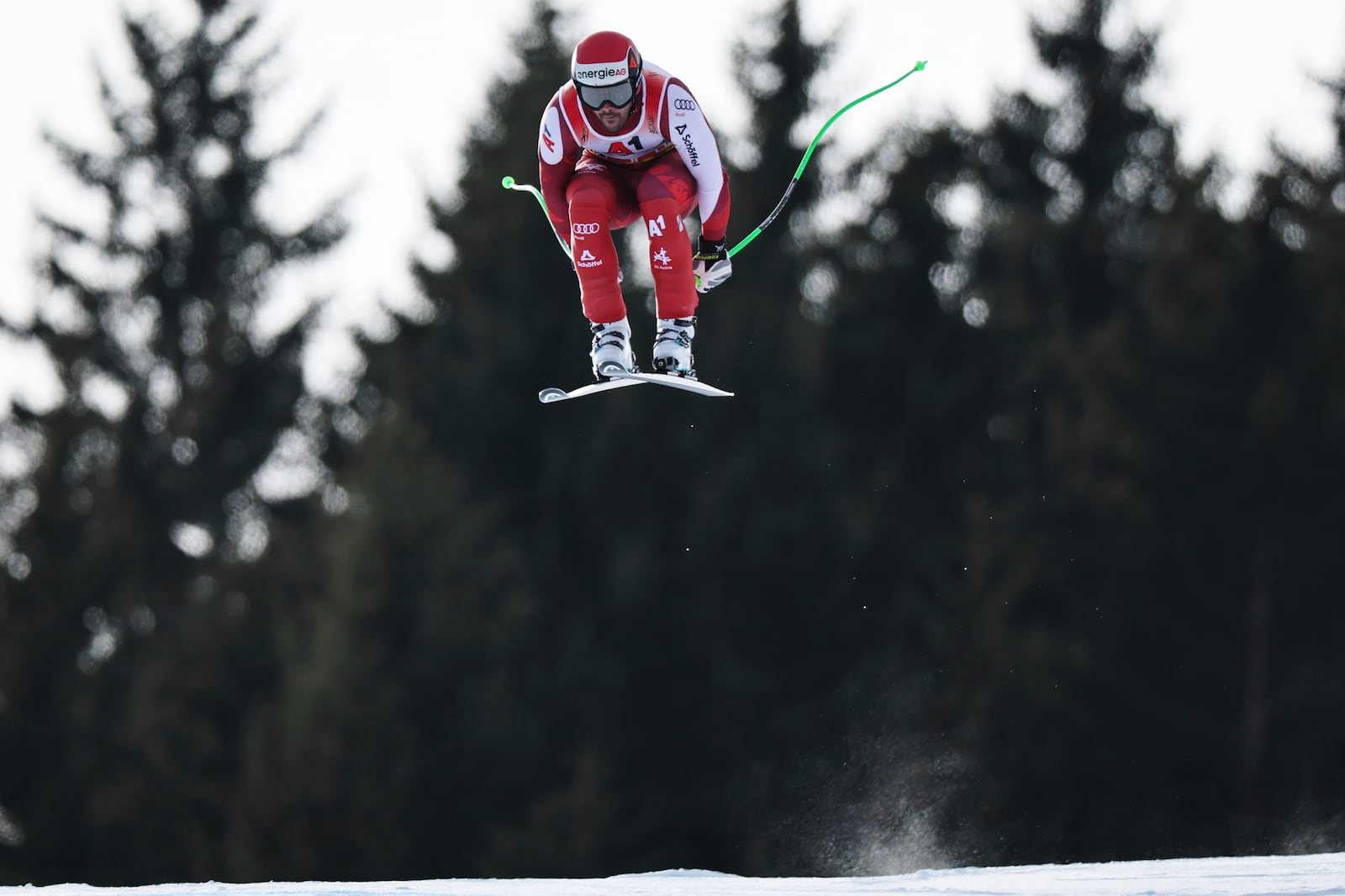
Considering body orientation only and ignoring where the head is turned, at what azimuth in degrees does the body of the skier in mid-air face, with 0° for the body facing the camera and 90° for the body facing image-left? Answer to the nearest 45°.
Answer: approximately 0°

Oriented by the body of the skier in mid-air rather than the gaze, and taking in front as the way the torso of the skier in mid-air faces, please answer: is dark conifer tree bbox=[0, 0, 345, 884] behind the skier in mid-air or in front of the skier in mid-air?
behind
